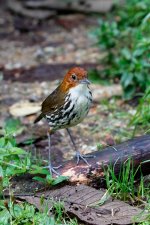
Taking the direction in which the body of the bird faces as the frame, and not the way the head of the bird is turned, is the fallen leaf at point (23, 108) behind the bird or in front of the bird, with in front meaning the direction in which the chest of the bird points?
behind

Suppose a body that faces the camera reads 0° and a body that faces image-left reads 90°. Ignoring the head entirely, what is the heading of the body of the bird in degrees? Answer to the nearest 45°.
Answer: approximately 315°

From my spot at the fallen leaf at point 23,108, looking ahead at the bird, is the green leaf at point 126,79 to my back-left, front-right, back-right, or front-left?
front-left

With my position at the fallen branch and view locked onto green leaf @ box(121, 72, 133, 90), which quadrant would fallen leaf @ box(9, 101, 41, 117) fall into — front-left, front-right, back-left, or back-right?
front-left

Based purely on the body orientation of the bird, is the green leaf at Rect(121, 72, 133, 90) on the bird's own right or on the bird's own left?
on the bird's own left
